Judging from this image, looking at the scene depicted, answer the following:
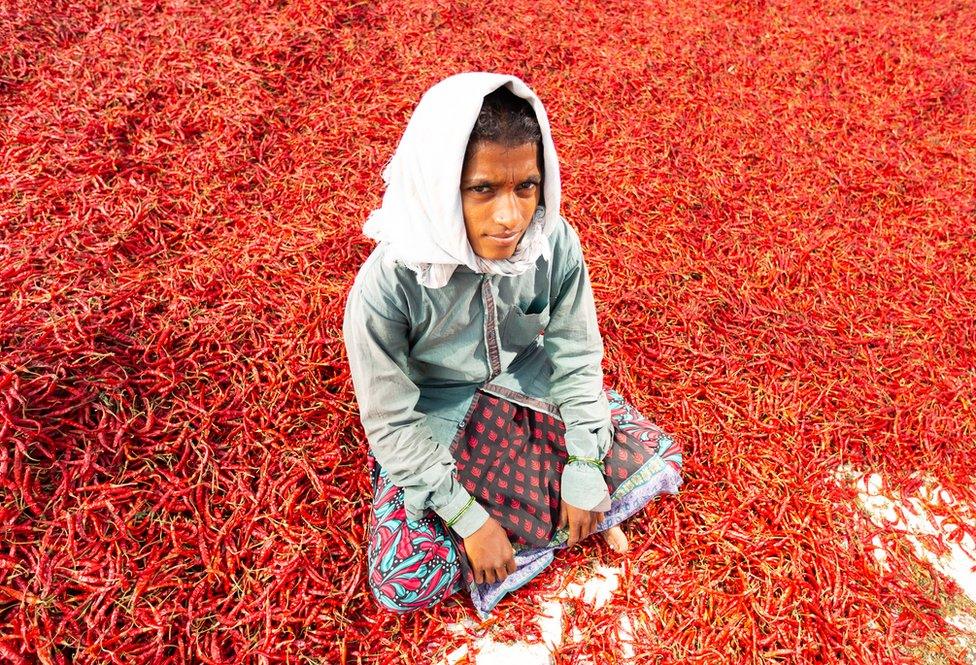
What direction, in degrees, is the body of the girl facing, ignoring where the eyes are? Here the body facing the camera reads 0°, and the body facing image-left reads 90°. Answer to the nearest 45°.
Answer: approximately 315°
